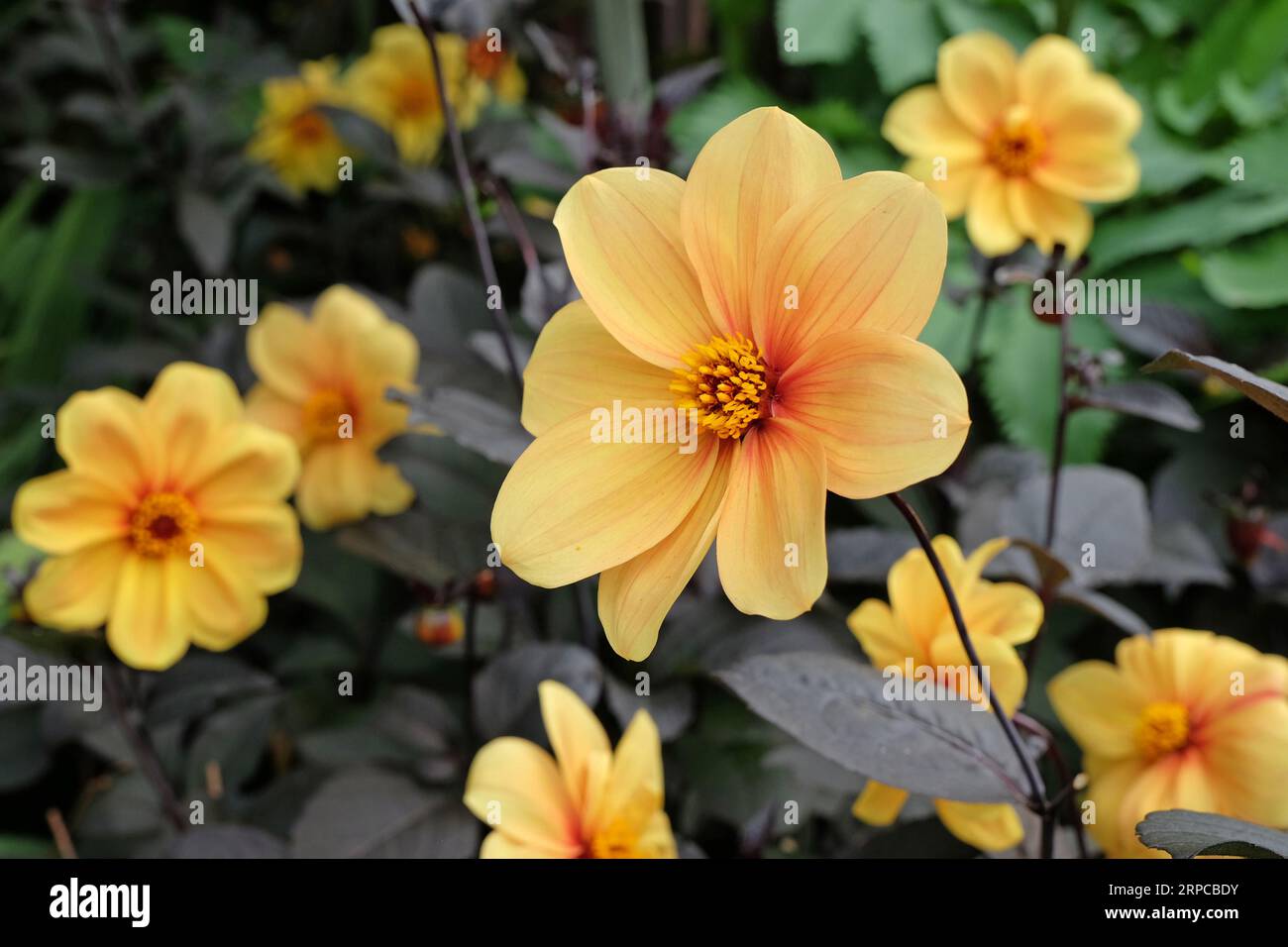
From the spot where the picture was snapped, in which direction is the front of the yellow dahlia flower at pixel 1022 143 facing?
facing the viewer

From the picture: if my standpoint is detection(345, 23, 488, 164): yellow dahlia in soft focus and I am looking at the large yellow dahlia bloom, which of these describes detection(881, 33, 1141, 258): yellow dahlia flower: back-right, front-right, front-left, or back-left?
front-left

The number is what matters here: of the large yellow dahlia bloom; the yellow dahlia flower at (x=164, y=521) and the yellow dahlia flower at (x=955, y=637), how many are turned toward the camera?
3

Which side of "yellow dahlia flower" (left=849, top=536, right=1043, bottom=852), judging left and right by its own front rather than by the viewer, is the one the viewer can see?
front

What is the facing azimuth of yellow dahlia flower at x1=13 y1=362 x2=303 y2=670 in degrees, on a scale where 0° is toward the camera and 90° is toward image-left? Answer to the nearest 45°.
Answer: approximately 0°

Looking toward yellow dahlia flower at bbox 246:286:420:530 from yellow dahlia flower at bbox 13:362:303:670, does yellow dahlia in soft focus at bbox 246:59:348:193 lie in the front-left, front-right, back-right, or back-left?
front-left

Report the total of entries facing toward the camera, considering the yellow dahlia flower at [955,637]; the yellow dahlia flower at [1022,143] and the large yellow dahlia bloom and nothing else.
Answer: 3

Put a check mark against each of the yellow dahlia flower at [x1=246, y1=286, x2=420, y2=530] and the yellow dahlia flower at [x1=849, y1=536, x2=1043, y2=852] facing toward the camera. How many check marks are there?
2

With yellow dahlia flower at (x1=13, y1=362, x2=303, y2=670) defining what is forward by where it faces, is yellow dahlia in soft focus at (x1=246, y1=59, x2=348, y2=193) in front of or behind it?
behind

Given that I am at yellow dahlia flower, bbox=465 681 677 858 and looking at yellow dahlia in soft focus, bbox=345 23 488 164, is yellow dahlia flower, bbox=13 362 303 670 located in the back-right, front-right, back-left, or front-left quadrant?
front-left
